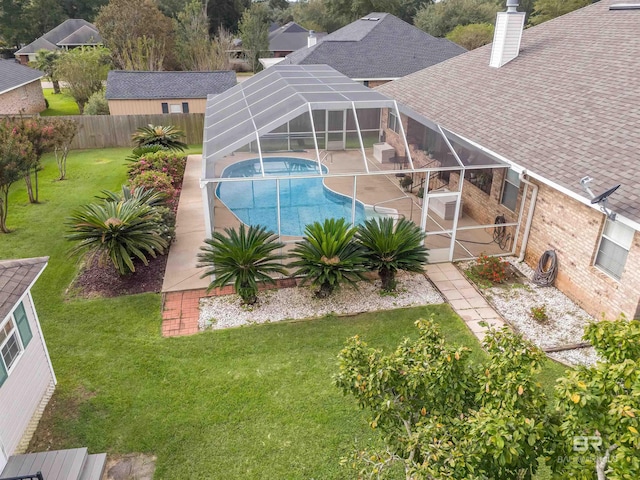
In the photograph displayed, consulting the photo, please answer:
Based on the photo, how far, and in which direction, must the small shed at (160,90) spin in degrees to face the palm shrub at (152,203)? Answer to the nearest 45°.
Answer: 0° — it already faces it

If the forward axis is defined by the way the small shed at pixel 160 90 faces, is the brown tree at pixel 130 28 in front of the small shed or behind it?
behind

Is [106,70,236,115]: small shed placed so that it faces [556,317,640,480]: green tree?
yes

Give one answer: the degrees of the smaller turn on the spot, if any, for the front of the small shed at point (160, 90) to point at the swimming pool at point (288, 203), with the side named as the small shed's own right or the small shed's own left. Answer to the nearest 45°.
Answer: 0° — it already faces it

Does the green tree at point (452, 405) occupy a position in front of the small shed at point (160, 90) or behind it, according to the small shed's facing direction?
in front

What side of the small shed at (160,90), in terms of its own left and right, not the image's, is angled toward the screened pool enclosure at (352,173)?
front

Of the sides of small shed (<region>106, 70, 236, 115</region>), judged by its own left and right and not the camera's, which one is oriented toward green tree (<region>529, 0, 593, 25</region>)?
left
